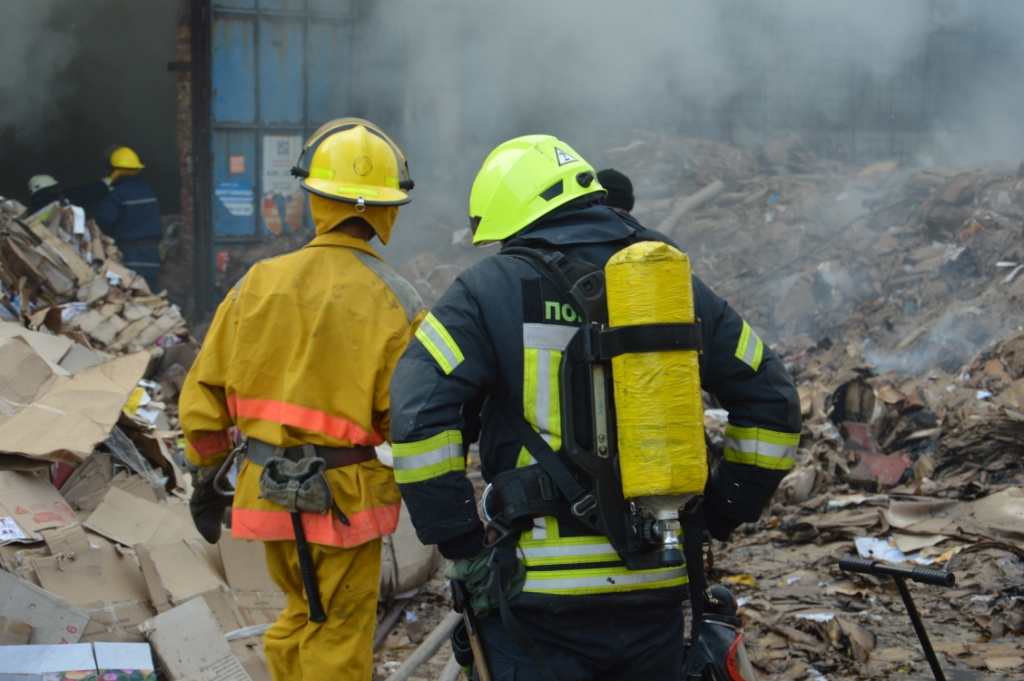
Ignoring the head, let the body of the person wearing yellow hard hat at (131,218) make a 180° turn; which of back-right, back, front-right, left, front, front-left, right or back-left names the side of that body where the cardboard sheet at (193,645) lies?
front-right

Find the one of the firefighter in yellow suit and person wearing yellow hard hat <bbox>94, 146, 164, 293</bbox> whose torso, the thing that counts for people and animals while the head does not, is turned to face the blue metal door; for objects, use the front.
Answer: the firefighter in yellow suit

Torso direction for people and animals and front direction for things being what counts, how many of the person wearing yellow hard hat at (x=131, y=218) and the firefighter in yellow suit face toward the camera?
0

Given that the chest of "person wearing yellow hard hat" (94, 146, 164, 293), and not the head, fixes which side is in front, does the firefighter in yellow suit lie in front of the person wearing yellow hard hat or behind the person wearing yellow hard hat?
behind

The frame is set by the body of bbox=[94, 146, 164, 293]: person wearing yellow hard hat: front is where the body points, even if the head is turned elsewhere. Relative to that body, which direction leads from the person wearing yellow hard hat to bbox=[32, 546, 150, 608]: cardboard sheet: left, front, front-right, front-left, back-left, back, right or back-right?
back-left

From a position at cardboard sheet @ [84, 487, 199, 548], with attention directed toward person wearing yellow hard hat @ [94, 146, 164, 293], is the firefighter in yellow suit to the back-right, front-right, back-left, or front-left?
back-right

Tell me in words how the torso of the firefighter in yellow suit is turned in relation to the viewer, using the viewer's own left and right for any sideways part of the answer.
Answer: facing away from the viewer

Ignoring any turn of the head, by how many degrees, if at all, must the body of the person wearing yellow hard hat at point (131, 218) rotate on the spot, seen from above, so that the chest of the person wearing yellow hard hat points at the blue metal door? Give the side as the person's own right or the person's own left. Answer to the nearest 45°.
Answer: approximately 90° to the person's own right

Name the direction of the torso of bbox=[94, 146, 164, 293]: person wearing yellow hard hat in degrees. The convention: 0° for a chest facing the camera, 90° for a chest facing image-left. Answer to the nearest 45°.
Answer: approximately 135°

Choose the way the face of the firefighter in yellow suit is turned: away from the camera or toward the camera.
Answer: away from the camera
